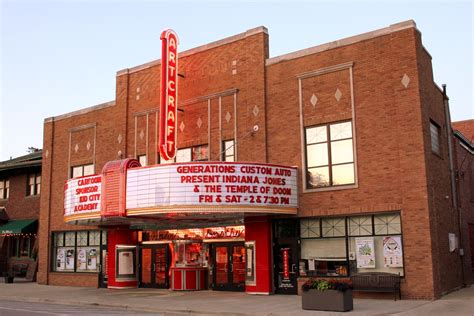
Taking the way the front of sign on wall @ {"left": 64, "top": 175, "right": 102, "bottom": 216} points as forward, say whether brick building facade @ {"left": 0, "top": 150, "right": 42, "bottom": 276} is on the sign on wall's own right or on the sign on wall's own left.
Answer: on the sign on wall's own right

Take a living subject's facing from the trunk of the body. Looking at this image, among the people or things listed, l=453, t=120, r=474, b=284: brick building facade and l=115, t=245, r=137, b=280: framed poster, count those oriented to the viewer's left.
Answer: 0

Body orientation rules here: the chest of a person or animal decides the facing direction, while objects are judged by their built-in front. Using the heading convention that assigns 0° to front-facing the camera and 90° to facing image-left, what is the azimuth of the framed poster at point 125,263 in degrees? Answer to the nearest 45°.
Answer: approximately 0°

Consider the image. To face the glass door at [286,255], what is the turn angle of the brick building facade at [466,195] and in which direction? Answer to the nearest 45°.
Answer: approximately 90° to its right

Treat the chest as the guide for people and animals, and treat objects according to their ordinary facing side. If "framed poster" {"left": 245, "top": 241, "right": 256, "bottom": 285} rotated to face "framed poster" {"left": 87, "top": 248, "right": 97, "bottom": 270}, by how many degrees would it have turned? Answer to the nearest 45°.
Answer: approximately 90° to its right

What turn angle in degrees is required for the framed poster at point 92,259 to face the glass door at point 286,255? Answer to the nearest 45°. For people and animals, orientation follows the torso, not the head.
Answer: approximately 90° to its left

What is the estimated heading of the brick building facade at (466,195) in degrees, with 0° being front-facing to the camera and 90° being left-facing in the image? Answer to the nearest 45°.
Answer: approximately 315°
